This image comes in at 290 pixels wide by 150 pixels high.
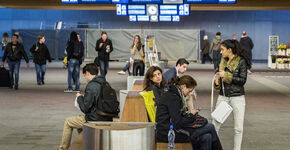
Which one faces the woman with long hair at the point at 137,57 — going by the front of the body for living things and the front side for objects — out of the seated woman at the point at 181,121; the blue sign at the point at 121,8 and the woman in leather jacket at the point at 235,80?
the blue sign

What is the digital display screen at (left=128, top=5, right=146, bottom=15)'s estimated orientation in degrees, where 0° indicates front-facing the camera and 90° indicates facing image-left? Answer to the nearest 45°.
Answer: approximately 0°

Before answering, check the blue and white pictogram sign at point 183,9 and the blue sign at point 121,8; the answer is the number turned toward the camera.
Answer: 2

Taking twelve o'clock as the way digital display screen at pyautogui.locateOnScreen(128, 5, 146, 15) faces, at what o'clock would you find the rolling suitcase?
The rolling suitcase is roughly at 1 o'clock from the digital display screen.

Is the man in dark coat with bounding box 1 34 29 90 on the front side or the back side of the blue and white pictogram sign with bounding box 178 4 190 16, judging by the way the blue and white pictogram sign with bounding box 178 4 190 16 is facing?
on the front side

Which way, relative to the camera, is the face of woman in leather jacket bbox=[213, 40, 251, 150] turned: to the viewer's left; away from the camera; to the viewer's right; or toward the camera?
to the viewer's left

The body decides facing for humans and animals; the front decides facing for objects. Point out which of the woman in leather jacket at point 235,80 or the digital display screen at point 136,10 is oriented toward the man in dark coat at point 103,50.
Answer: the digital display screen

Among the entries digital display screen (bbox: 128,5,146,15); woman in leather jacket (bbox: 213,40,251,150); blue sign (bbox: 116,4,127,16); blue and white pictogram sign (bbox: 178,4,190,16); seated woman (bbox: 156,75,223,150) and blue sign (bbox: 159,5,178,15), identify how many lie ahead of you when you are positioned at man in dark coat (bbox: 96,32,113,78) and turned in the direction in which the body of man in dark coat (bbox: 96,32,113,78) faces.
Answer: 2
